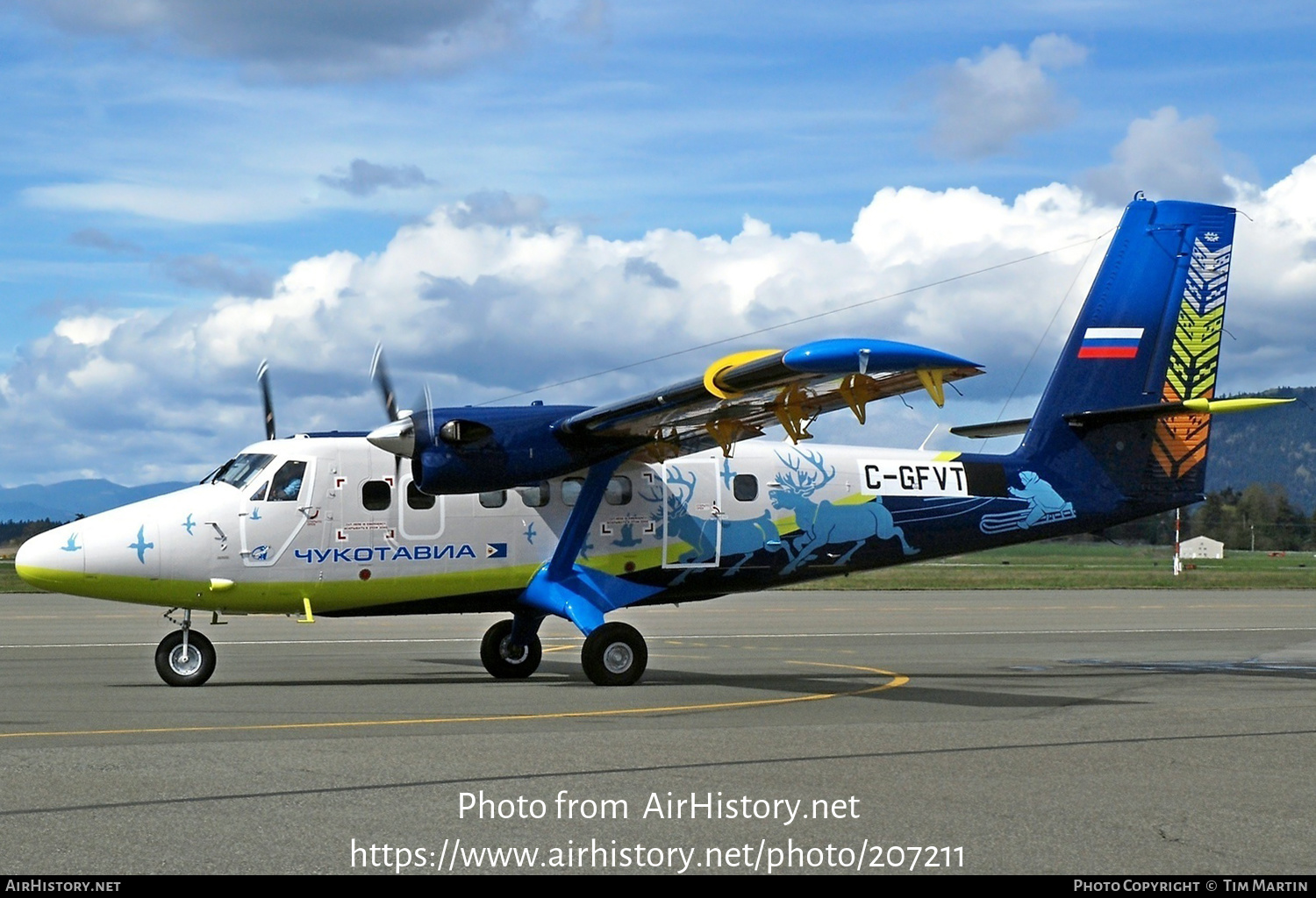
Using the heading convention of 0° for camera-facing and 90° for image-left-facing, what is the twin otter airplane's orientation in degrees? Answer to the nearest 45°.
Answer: approximately 90°
